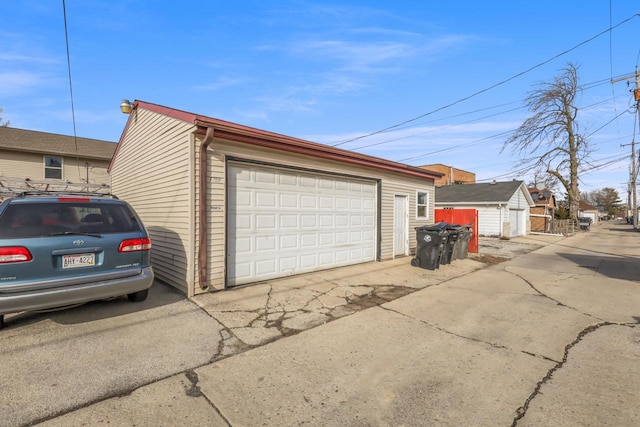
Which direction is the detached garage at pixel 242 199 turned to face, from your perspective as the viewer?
facing the viewer and to the right of the viewer

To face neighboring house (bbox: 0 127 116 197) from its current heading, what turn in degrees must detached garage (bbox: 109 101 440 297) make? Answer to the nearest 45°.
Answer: approximately 180°

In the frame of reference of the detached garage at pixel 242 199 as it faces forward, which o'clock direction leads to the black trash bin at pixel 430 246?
The black trash bin is roughly at 10 o'clock from the detached garage.

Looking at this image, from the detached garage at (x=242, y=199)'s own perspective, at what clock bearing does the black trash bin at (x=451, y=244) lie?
The black trash bin is roughly at 10 o'clock from the detached garage.

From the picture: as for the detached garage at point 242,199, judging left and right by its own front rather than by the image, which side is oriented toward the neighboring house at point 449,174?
left

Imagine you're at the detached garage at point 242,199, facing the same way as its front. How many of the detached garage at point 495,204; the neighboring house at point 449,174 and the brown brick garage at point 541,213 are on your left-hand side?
3

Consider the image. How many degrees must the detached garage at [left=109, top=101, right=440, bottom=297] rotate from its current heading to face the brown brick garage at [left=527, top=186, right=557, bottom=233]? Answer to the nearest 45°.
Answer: approximately 90° to its left

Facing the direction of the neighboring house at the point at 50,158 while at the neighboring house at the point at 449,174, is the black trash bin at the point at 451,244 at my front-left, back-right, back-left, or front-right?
front-left

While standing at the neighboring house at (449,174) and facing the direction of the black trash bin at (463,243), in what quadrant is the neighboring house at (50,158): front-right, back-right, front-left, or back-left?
front-right

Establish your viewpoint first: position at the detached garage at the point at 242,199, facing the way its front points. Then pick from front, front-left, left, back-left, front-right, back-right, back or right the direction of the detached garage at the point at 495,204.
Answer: left

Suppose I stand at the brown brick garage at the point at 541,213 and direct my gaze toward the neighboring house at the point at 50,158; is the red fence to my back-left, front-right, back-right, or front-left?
front-left
